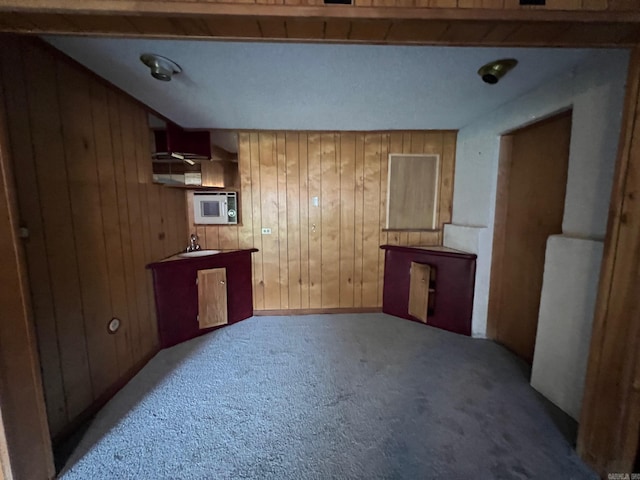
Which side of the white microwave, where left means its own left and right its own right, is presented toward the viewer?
front

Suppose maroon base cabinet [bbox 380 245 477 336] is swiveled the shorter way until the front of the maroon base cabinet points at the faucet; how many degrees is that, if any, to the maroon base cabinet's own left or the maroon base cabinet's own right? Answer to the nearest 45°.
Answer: approximately 45° to the maroon base cabinet's own right

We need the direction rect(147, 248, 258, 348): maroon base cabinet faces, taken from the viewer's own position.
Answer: facing the viewer and to the right of the viewer

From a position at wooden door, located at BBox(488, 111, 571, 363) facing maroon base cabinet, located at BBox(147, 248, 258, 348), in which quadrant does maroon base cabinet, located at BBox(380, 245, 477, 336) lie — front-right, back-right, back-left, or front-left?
front-right

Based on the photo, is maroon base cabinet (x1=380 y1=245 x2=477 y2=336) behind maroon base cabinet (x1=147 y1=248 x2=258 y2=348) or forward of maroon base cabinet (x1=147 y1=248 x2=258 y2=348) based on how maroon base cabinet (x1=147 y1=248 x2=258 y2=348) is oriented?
forward

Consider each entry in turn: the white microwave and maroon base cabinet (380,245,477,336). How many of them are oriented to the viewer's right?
0

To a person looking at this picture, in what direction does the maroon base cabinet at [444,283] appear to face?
facing the viewer and to the left of the viewer
